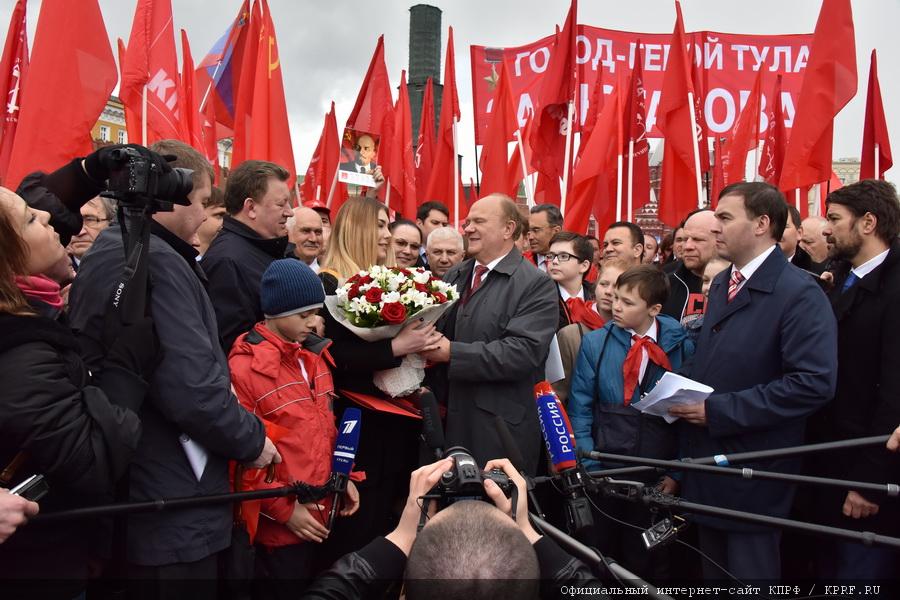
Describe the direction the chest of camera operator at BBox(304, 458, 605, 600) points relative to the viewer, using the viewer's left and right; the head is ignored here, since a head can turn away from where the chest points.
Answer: facing away from the viewer

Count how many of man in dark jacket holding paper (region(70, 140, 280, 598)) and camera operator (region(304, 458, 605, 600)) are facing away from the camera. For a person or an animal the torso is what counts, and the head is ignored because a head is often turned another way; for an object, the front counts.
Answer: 1

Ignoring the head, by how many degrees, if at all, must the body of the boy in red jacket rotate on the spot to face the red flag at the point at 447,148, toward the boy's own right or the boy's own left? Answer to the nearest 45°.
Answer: approximately 135° to the boy's own left

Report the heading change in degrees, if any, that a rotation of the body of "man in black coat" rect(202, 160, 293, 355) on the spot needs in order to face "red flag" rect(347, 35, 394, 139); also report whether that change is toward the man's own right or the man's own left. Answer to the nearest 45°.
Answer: approximately 90° to the man's own left

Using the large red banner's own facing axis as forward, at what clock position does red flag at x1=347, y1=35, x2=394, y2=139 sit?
The red flag is roughly at 2 o'clock from the large red banner.

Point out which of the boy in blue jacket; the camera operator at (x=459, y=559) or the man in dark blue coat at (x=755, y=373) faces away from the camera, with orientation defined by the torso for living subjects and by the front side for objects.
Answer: the camera operator

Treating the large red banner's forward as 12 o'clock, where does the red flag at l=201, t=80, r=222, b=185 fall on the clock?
The red flag is roughly at 2 o'clock from the large red banner.

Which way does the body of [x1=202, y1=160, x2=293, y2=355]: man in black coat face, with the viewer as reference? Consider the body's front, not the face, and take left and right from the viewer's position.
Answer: facing to the right of the viewer

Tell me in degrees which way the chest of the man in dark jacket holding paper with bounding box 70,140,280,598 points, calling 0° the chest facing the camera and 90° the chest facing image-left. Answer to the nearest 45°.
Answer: approximately 270°
